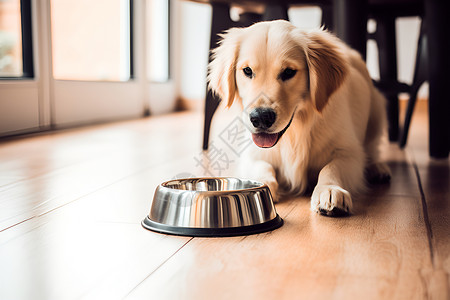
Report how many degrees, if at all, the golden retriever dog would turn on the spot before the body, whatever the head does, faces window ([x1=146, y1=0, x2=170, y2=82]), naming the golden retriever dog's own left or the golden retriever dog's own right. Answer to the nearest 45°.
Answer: approximately 135° to the golden retriever dog's own right

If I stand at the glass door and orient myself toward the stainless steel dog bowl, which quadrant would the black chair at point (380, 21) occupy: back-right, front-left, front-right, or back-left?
front-left

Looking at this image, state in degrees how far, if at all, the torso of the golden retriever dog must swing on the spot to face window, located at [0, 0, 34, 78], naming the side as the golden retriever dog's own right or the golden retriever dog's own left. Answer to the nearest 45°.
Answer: approximately 90° to the golden retriever dog's own right

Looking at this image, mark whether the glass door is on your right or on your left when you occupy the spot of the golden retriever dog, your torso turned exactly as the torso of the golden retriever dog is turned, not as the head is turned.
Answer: on your right

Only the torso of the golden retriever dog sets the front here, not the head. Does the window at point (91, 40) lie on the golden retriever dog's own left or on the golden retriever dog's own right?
on the golden retriever dog's own right

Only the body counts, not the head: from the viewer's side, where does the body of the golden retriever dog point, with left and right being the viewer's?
facing the viewer and to the left of the viewer

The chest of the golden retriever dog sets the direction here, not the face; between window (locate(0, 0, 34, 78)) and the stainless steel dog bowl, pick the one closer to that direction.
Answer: the stainless steel dog bowl

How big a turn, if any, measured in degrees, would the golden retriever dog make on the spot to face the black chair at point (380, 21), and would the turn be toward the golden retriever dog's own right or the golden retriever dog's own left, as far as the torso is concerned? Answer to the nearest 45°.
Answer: approximately 135° to the golden retriever dog's own right

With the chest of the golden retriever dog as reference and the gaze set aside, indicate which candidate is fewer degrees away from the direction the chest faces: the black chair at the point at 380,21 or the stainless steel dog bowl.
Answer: the stainless steel dog bowl

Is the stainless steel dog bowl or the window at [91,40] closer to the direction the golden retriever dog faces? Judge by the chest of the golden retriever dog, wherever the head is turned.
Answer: the stainless steel dog bowl
